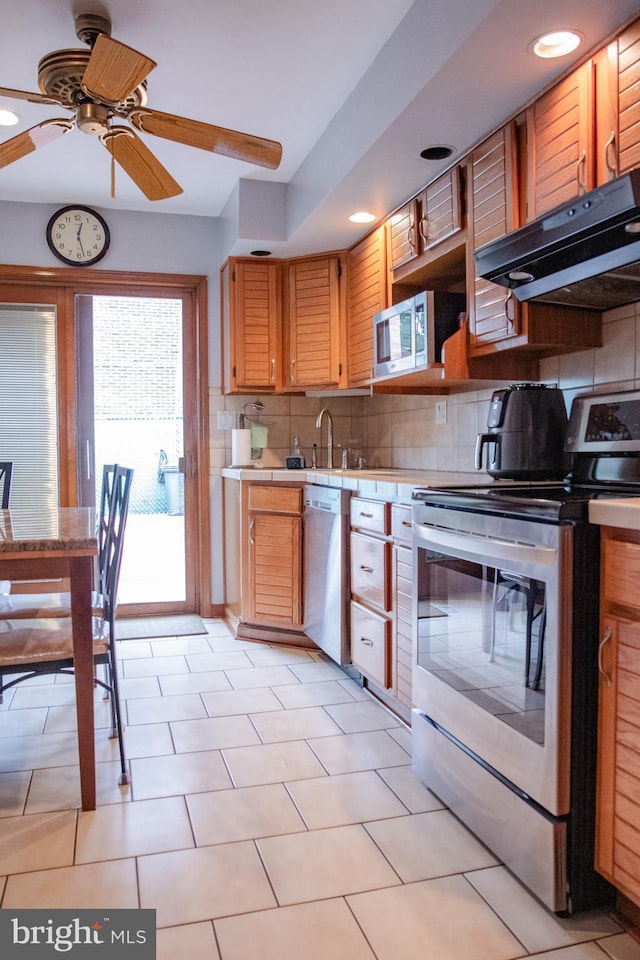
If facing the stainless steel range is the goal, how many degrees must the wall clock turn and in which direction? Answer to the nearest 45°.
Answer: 0° — it already faces it

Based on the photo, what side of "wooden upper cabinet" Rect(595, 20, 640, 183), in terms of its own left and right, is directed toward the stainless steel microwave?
right

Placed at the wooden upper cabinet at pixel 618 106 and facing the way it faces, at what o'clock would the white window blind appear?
The white window blind is roughly at 2 o'clock from the wooden upper cabinet.

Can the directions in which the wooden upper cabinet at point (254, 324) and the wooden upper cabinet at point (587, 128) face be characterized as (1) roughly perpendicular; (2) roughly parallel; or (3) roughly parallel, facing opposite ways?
roughly perpendicular

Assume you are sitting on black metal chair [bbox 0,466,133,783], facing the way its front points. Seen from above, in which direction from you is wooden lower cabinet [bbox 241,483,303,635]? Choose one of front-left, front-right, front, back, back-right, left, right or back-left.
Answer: back-right

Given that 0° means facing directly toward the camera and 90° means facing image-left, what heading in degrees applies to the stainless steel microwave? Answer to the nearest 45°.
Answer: approximately 45°

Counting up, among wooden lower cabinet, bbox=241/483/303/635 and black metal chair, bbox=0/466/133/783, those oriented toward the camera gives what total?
1

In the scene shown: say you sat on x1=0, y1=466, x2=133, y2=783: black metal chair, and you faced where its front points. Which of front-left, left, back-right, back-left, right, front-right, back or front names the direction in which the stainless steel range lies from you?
back-left

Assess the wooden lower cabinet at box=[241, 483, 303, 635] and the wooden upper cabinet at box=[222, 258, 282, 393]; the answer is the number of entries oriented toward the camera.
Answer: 2

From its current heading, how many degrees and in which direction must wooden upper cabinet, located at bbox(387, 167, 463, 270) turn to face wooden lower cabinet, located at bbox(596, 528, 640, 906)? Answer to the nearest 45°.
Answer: approximately 45° to its left

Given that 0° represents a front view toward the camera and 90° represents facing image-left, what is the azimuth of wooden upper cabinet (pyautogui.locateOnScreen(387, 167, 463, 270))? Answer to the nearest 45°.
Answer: approximately 45°

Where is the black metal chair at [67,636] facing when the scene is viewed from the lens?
facing to the left of the viewer
